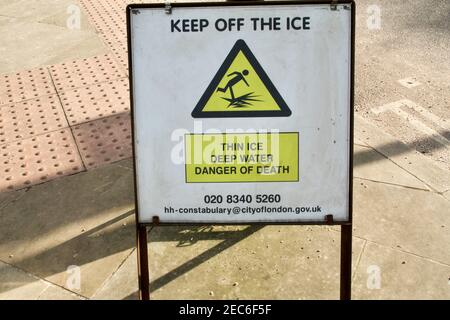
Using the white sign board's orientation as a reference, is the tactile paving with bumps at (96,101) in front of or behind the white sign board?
behind

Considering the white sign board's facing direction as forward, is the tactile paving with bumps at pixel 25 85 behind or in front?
behind

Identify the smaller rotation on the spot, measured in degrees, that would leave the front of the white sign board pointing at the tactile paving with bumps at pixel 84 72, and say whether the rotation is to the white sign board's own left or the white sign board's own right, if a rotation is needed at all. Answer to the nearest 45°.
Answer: approximately 135° to the white sign board's own right

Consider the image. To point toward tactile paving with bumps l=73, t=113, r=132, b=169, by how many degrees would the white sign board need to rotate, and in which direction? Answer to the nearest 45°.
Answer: approximately 135° to its right

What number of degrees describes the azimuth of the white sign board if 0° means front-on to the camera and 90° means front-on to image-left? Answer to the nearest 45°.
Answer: approximately 0°

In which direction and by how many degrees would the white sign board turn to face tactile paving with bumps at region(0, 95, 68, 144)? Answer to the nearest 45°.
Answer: approximately 135° to its right
